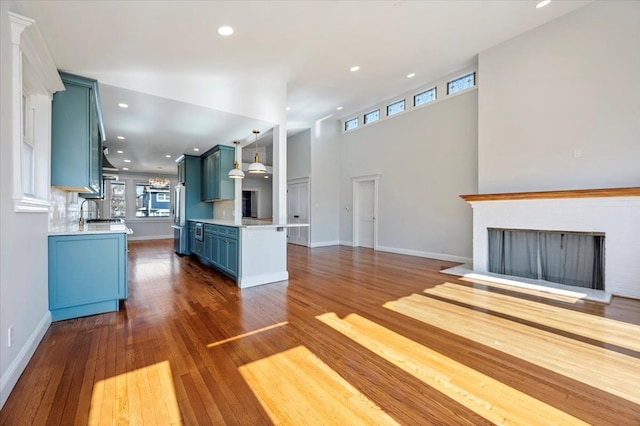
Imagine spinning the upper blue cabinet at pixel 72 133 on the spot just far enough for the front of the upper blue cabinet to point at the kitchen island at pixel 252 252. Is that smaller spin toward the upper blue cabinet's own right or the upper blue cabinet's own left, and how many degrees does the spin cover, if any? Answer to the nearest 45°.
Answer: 0° — it already faces it

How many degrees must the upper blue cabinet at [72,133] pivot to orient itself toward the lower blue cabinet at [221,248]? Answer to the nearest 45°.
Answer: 0° — it already faces it

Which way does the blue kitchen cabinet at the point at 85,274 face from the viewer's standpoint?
to the viewer's right

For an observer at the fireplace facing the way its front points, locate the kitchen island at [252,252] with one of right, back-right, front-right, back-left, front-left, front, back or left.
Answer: front

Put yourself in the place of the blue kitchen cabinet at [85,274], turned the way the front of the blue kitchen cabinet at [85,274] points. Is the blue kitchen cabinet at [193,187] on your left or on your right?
on your left

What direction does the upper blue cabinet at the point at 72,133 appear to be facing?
to the viewer's right

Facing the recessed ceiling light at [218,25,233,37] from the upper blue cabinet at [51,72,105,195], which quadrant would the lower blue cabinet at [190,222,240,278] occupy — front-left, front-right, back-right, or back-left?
front-left

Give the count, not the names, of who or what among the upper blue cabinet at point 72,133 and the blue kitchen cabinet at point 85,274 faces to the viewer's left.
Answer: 0
